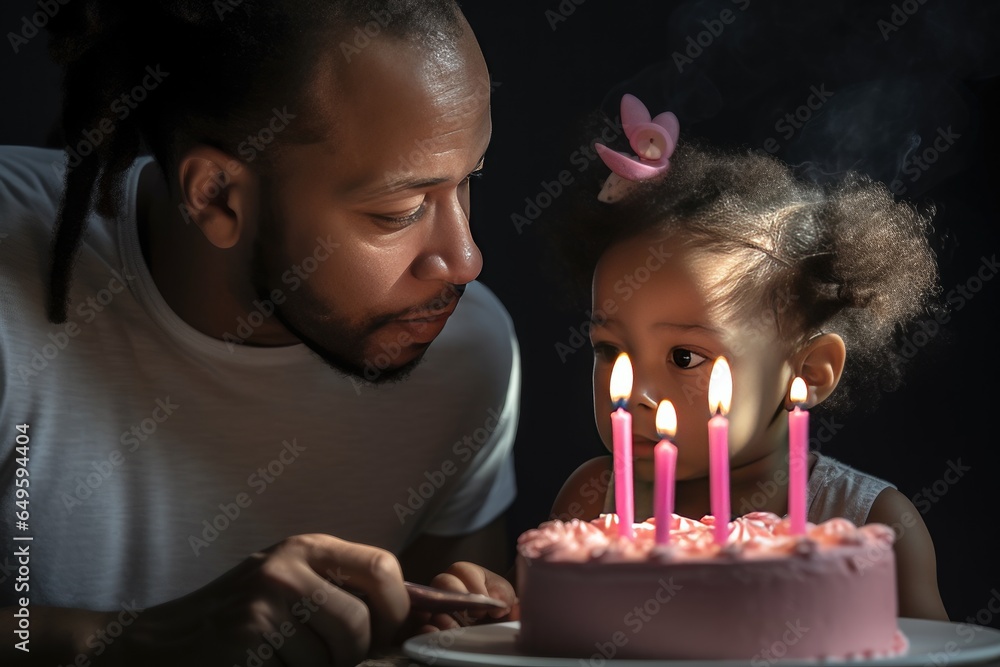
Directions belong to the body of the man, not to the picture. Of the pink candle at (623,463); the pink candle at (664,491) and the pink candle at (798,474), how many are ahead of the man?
3

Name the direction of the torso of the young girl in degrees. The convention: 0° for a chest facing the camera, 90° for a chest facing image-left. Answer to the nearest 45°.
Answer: approximately 45°

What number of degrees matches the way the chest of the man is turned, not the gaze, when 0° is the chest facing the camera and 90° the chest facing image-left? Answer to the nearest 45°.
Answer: approximately 315°

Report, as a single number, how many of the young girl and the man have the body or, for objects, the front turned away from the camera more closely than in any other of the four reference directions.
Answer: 0

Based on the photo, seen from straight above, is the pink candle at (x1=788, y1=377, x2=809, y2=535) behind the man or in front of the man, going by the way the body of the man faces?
in front

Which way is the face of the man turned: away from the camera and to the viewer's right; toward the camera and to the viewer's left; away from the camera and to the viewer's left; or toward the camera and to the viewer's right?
toward the camera and to the viewer's right

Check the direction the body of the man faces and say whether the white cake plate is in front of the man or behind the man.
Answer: in front

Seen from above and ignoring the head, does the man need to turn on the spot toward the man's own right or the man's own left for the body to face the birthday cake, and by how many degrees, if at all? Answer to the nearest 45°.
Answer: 0° — they already face it

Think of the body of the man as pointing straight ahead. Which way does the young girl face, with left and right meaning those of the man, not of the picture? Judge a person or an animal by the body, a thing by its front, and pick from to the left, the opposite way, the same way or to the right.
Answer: to the right
